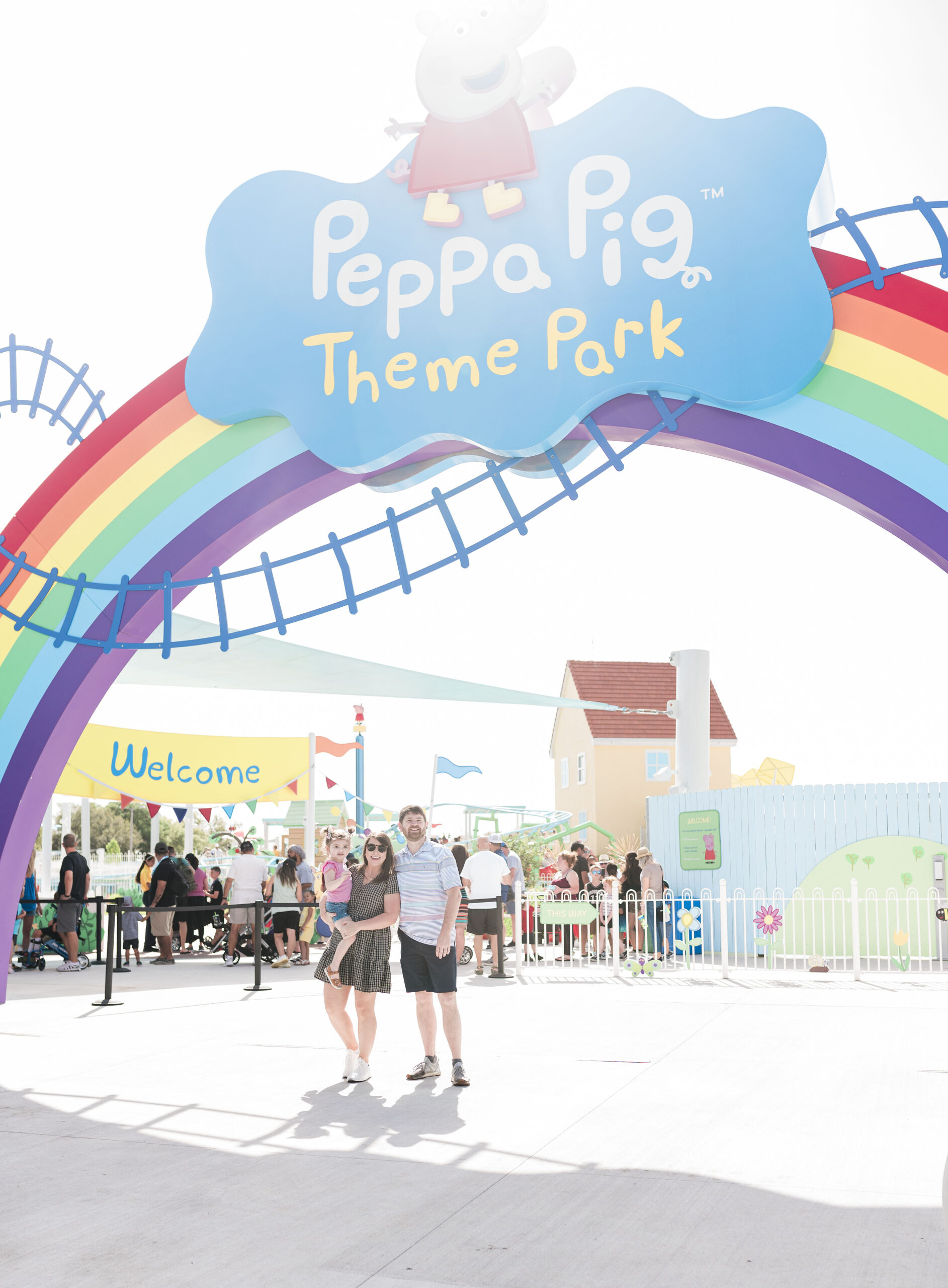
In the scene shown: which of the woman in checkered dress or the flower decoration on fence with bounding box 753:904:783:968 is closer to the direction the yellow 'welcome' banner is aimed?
the woman in checkered dress

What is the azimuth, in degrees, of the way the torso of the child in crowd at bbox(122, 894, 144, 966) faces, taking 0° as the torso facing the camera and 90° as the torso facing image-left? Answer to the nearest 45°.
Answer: approximately 180°

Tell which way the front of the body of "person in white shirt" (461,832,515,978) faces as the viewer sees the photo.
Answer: away from the camera

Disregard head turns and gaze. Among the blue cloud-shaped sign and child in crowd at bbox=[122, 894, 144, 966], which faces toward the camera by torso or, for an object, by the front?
the blue cloud-shaped sign

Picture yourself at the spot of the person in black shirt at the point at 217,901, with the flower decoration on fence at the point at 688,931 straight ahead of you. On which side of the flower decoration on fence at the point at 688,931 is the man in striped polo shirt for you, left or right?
right

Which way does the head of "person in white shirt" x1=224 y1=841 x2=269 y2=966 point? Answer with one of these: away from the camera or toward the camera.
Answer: away from the camera

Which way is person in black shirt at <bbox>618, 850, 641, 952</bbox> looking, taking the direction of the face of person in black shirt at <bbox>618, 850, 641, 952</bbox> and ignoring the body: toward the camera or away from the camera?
away from the camera

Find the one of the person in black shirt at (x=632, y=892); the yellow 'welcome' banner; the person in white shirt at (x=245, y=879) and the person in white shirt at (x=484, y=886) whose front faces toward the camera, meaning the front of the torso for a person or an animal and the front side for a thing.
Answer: the yellow 'welcome' banner

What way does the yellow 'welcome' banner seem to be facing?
toward the camera

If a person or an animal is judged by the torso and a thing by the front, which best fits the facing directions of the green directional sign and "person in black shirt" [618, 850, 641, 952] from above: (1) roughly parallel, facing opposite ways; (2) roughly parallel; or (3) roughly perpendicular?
roughly parallel, facing opposite ways

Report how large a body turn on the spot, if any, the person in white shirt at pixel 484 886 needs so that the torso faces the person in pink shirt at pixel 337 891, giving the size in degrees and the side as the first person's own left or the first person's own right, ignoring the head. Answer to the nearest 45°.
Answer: approximately 180°

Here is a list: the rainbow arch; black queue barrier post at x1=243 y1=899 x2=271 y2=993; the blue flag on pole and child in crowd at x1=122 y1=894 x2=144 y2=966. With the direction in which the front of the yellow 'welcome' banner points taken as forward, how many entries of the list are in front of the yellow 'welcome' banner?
3

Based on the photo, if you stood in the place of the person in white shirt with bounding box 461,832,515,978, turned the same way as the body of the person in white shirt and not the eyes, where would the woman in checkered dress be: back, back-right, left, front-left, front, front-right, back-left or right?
back

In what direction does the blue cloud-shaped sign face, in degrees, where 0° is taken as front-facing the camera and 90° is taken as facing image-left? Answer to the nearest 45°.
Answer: approximately 0°

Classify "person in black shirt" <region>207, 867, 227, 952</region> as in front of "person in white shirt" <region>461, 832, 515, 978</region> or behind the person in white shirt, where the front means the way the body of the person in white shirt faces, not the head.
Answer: in front
